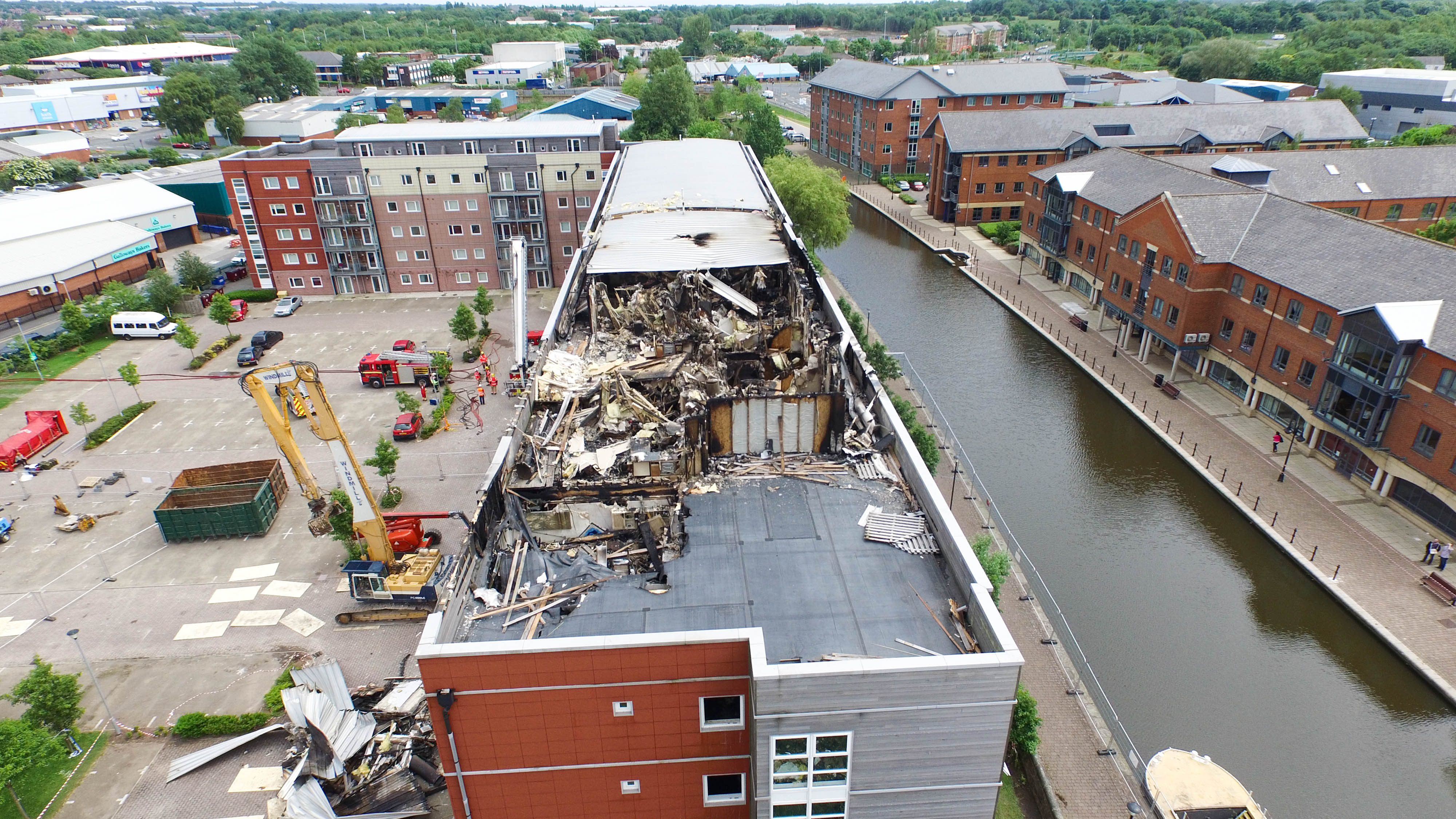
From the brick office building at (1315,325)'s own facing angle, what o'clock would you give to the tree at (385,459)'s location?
The tree is roughly at 12 o'clock from the brick office building.

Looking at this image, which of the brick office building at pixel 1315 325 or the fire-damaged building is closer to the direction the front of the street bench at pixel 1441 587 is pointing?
the fire-damaged building

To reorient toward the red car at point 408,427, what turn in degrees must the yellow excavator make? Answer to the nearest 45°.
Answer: approximately 90° to its right

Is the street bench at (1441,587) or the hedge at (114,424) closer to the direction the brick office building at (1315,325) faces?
the hedge

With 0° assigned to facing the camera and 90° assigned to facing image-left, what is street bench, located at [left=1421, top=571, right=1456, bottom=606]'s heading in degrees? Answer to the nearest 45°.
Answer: approximately 45°

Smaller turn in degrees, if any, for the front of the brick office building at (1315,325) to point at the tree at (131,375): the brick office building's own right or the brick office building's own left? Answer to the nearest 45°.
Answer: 0° — it already faces it
